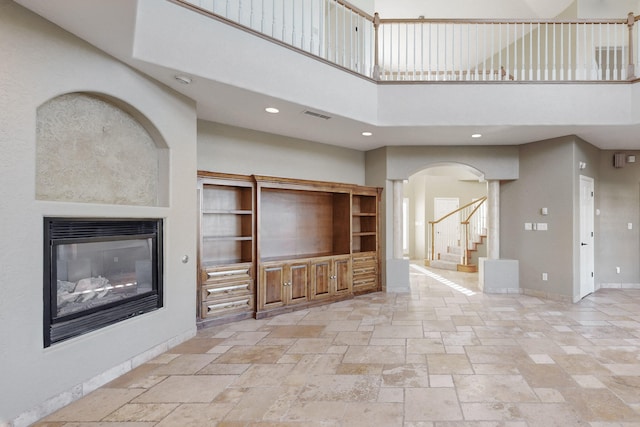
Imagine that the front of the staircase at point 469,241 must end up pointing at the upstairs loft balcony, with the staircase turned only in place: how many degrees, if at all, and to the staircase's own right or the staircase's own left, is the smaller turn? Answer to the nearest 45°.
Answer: approximately 45° to the staircase's own left

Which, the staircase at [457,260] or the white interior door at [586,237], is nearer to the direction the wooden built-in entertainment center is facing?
the white interior door

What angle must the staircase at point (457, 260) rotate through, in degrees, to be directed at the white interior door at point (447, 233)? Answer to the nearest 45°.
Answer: approximately 135° to its right

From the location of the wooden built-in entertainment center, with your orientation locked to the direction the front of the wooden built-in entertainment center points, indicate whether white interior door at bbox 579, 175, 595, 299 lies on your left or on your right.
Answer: on your left

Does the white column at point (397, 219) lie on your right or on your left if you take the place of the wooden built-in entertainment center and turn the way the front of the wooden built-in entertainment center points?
on your left

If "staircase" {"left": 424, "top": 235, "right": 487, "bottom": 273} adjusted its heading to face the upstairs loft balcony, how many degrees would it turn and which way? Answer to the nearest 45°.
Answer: approximately 45° to its left
